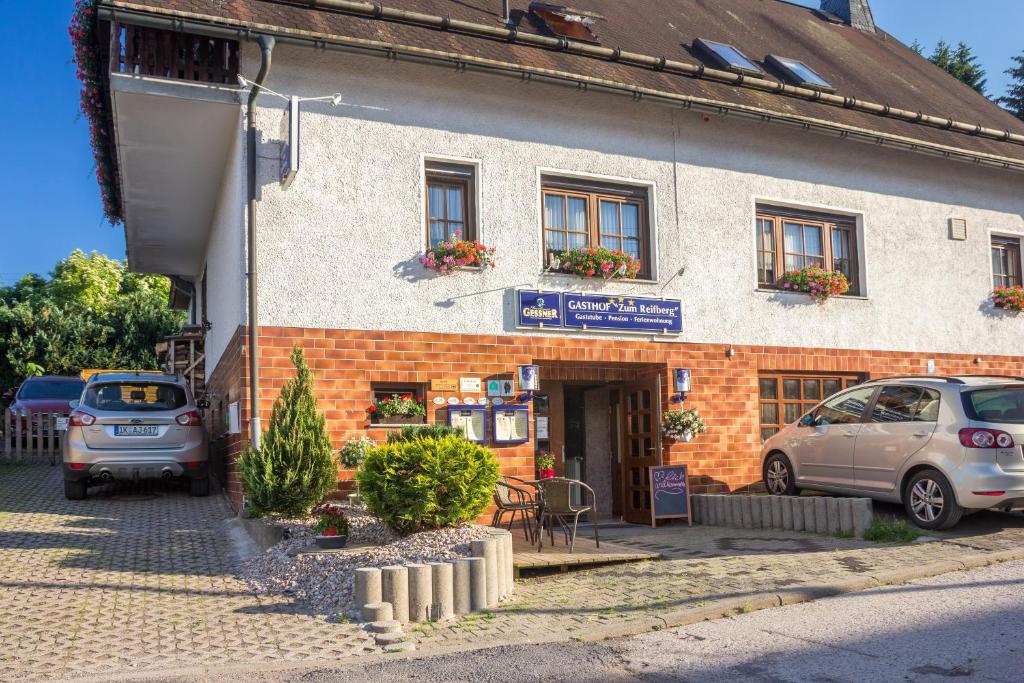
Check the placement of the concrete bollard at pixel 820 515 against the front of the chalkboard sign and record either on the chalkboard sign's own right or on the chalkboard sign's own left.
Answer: on the chalkboard sign's own left

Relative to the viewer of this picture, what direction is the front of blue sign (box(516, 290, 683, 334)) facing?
facing the viewer and to the right of the viewer

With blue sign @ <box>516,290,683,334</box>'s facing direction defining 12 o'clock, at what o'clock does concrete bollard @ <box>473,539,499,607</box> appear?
The concrete bollard is roughly at 2 o'clock from the blue sign.

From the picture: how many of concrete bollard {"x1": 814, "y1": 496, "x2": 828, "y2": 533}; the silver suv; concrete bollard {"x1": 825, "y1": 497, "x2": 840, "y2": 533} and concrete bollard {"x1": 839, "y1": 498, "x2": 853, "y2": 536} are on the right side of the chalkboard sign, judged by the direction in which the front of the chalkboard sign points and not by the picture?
1

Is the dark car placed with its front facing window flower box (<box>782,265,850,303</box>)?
no

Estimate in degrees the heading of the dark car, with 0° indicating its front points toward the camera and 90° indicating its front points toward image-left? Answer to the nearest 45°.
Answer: approximately 0°

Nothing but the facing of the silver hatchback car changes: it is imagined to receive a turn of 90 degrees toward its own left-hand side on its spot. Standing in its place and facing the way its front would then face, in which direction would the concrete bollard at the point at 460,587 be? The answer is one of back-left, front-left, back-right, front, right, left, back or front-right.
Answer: front

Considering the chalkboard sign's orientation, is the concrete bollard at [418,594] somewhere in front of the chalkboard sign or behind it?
in front

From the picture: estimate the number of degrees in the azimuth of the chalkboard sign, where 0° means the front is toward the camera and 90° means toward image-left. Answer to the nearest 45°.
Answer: approximately 0°

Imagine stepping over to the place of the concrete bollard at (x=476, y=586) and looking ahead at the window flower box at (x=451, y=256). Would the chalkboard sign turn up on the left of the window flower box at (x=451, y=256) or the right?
right

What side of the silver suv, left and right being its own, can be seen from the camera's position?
back

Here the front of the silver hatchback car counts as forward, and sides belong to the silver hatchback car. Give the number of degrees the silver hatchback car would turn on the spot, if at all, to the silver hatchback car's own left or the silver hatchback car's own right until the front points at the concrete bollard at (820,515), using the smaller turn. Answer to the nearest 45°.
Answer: approximately 45° to the silver hatchback car's own left

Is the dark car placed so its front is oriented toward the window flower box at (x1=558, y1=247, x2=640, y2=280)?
no

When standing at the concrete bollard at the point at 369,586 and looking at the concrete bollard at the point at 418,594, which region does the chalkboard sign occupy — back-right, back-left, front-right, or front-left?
front-left

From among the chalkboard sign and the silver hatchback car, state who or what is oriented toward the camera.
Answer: the chalkboard sign

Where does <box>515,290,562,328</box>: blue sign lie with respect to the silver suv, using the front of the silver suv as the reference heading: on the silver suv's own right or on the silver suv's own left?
on the silver suv's own right
